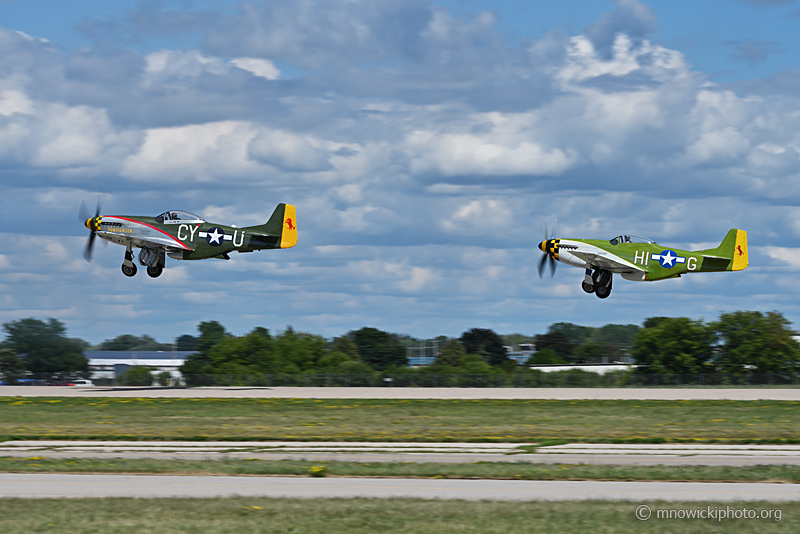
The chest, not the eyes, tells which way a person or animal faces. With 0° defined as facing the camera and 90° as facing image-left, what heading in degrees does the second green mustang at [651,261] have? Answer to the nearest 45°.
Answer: approximately 90°
